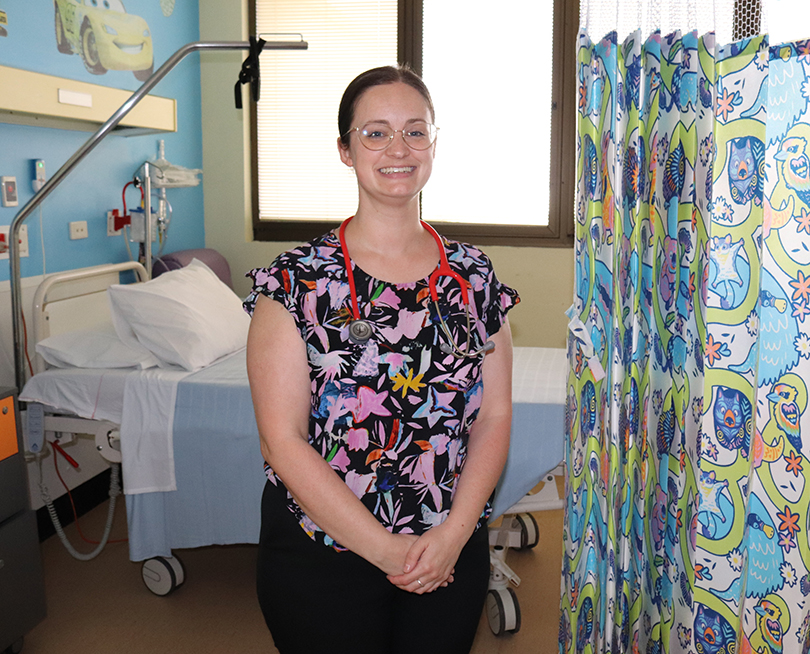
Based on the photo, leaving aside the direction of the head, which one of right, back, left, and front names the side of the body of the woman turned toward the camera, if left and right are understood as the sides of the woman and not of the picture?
front

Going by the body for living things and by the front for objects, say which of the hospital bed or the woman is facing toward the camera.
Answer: the woman

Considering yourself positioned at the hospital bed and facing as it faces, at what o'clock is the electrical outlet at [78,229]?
The electrical outlet is roughly at 6 o'clock from the hospital bed.

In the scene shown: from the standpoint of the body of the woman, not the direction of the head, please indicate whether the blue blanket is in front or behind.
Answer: behind

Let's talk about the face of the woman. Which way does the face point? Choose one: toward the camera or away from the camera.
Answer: toward the camera

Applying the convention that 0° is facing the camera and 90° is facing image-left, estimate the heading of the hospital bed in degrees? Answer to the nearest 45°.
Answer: approximately 270°

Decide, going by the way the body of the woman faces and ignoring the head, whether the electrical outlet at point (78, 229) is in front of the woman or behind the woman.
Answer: behind

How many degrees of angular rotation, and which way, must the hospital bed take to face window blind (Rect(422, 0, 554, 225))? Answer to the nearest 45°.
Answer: approximately 45° to its left

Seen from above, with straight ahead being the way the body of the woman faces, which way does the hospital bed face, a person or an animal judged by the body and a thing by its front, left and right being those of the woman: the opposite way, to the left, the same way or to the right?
to the left

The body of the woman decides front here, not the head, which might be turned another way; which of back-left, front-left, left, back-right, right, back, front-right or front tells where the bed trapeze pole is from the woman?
back-right

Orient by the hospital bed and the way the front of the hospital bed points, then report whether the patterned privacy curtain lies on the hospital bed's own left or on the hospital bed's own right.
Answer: on the hospital bed's own right

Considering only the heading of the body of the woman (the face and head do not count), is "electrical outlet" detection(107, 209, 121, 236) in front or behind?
behind
